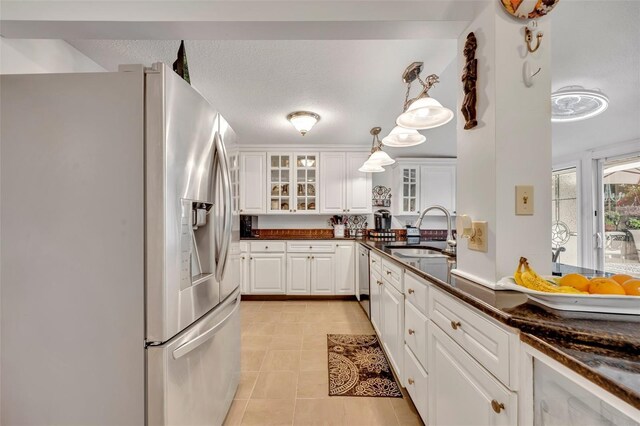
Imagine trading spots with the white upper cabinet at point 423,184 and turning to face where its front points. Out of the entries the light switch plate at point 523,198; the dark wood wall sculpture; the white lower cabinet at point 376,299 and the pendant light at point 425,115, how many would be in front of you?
4

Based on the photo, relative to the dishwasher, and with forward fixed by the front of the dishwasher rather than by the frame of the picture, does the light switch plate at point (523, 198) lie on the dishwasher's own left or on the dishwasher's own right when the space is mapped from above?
on the dishwasher's own left

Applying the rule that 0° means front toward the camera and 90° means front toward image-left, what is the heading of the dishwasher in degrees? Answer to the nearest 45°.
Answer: approximately 90°

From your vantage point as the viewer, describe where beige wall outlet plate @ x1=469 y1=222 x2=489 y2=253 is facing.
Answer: facing the viewer and to the left of the viewer

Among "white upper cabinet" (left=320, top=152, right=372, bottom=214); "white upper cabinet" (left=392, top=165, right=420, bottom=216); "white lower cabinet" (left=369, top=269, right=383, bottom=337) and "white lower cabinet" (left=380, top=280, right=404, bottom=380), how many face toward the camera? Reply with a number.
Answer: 2

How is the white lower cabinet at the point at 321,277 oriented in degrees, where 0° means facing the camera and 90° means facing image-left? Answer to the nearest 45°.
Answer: approximately 0°

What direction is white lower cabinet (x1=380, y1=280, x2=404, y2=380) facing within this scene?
to the viewer's left

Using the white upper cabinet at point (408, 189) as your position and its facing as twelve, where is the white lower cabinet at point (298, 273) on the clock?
The white lower cabinet is roughly at 2 o'clock from the white upper cabinet.

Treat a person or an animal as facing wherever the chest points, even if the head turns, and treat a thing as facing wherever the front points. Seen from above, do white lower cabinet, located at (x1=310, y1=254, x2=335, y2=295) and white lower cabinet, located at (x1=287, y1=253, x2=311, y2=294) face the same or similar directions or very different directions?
same or similar directions

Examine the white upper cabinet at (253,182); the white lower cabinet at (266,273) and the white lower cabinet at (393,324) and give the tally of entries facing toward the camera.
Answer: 2

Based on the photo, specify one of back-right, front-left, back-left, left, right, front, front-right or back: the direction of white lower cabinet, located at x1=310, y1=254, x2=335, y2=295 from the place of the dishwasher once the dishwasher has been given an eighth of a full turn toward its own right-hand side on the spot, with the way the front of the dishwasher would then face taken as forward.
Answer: front

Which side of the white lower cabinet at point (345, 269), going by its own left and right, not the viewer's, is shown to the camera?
front

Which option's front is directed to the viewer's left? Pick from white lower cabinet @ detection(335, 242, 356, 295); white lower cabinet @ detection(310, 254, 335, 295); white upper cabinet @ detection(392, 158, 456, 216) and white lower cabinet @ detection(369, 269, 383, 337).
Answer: white lower cabinet @ detection(369, 269, 383, 337)

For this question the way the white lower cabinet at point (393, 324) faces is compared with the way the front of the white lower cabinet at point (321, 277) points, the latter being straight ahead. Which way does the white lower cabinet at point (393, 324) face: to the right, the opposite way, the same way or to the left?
to the right

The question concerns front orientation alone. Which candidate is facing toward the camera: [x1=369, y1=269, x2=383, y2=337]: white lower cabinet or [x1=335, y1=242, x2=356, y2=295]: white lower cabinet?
[x1=335, y1=242, x2=356, y2=295]: white lower cabinet

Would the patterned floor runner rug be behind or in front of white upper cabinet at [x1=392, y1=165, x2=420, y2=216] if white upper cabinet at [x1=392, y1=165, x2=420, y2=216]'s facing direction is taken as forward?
in front

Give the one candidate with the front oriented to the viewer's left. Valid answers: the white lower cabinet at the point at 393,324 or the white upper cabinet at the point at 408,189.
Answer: the white lower cabinet

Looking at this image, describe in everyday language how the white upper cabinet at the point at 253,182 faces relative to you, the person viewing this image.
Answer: facing the viewer
